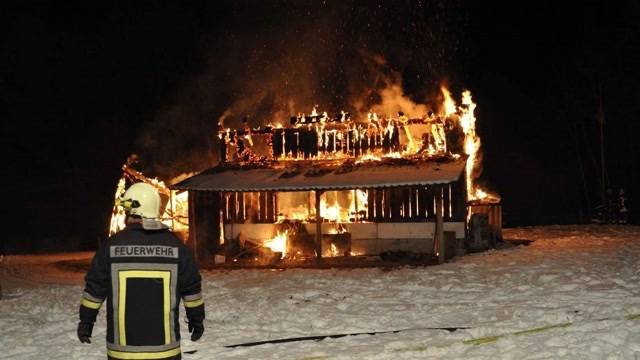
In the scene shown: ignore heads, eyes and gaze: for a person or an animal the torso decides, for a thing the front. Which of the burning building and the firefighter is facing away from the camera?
the firefighter

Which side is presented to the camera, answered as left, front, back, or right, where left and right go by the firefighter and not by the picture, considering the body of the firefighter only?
back

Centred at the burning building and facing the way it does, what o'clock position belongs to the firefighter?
The firefighter is roughly at 12 o'clock from the burning building.

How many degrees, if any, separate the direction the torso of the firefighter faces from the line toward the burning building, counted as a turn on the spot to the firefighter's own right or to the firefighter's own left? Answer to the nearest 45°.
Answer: approximately 45° to the firefighter's own right

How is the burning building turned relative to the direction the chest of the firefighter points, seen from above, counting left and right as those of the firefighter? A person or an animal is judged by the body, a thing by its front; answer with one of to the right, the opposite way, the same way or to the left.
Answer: the opposite way

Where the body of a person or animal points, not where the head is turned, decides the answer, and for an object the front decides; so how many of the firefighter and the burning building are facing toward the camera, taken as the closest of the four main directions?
1

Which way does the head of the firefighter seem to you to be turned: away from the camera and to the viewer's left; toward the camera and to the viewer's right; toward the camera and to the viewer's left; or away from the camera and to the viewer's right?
away from the camera and to the viewer's left
